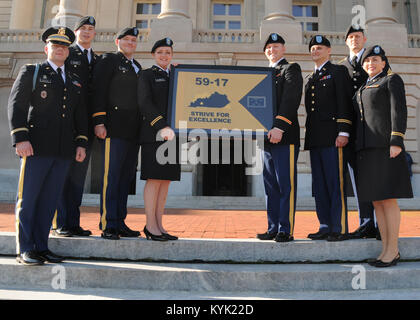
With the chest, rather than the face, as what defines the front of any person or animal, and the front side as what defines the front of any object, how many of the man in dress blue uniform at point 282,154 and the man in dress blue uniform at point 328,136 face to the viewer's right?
0

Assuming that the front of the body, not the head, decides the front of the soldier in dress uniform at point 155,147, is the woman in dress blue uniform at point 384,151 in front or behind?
in front

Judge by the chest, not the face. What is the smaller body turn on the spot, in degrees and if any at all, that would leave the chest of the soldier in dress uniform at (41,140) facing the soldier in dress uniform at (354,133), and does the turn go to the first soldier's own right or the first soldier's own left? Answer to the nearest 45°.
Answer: approximately 45° to the first soldier's own left

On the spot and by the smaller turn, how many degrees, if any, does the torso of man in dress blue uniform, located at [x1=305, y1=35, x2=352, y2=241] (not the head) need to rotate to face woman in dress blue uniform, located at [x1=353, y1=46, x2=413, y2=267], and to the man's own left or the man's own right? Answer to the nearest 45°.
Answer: approximately 90° to the man's own left

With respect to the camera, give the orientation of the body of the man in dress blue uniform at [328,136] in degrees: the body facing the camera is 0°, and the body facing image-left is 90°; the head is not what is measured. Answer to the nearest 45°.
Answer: approximately 45°
